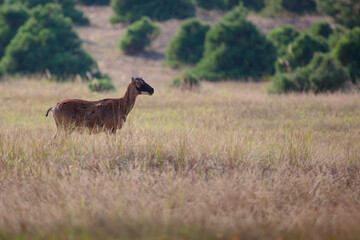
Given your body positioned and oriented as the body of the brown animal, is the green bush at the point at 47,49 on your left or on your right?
on your left

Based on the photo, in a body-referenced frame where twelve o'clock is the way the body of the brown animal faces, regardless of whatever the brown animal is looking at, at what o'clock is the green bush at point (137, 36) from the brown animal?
The green bush is roughly at 9 o'clock from the brown animal.

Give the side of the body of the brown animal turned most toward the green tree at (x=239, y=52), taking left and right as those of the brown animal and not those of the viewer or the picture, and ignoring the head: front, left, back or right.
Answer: left

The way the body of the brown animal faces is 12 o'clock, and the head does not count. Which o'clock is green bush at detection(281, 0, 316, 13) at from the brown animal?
The green bush is roughly at 10 o'clock from the brown animal.

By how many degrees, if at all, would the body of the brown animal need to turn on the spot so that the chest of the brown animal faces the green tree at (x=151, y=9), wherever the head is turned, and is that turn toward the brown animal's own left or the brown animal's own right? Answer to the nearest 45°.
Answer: approximately 90° to the brown animal's own left

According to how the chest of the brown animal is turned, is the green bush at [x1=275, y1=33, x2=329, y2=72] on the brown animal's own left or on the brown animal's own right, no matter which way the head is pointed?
on the brown animal's own left

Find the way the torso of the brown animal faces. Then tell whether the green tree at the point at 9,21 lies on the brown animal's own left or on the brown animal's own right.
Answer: on the brown animal's own left

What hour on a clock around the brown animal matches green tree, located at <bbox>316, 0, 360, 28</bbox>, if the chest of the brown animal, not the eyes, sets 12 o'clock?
The green tree is roughly at 10 o'clock from the brown animal.

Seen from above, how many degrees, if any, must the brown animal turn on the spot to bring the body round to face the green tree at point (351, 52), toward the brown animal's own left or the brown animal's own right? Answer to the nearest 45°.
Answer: approximately 45° to the brown animal's own left

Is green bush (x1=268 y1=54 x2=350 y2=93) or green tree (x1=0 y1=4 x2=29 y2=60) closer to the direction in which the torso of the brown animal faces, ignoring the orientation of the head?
the green bush

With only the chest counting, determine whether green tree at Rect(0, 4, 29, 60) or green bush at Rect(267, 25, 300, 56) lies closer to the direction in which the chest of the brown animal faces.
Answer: the green bush

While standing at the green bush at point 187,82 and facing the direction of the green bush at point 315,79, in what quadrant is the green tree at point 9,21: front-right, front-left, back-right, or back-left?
back-left

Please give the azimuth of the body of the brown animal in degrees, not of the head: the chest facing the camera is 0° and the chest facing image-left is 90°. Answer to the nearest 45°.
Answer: approximately 270°
